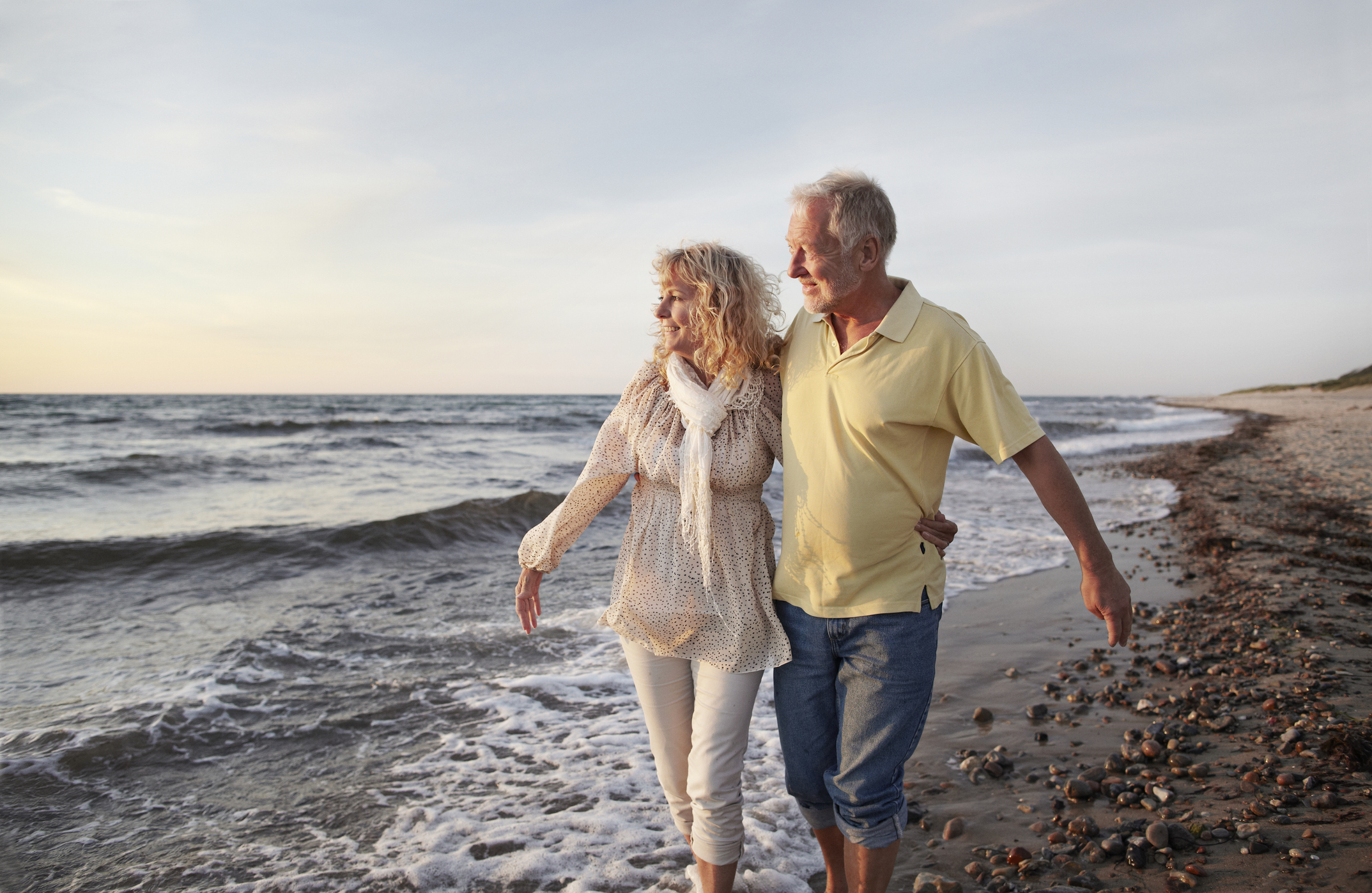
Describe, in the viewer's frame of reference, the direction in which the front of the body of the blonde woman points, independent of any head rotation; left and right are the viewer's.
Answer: facing the viewer

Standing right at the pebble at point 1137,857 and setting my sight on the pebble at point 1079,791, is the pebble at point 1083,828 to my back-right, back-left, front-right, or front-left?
front-left

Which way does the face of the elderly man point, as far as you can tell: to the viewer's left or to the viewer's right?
to the viewer's left

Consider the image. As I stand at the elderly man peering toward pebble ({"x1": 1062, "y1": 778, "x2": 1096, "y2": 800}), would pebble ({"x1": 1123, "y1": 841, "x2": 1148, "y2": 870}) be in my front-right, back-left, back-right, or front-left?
front-right

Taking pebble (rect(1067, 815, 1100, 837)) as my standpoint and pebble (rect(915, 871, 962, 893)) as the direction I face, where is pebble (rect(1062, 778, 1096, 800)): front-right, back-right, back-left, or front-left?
back-right

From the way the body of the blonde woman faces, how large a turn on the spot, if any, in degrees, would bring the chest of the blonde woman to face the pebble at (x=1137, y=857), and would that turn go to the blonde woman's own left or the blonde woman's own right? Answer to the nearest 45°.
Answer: approximately 90° to the blonde woman's own left

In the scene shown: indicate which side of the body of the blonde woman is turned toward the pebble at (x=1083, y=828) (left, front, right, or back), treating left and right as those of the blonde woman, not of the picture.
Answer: left

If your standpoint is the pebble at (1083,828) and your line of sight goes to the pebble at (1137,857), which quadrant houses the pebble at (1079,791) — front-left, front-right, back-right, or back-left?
back-left
